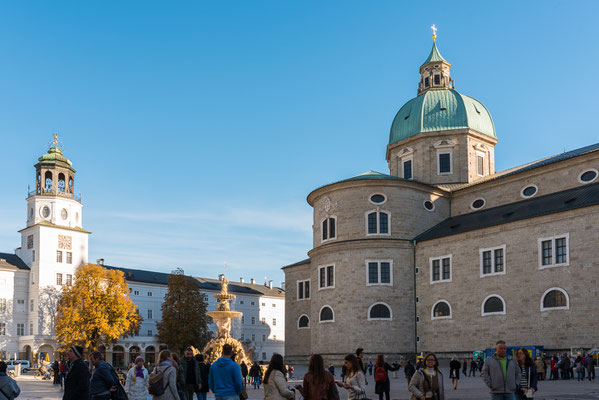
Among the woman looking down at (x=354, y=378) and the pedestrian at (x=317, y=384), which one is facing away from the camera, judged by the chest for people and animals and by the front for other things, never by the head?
the pedestrian

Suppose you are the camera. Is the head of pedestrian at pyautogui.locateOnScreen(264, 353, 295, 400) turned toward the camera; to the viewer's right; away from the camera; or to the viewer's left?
away from the camera

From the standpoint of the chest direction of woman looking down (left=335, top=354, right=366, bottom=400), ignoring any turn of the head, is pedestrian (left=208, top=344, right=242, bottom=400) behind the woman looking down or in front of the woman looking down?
in front

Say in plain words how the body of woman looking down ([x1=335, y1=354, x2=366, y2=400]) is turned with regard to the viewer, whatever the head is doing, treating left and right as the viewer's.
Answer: facing the viewer and to the left of the viewer

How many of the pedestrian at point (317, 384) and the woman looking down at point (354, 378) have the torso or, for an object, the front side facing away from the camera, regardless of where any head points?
1

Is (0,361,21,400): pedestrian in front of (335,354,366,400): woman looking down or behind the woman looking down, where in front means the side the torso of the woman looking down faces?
in front

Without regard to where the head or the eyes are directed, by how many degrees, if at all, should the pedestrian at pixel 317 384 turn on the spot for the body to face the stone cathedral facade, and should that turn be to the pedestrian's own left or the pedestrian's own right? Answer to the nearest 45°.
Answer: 0° — they already face it

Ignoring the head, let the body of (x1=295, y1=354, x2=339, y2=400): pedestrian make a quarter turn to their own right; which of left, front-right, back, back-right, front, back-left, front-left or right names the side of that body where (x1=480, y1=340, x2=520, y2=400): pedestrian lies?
front-left

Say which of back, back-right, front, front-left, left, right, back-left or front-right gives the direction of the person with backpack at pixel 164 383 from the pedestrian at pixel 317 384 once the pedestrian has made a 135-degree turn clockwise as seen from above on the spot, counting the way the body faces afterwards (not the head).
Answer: back

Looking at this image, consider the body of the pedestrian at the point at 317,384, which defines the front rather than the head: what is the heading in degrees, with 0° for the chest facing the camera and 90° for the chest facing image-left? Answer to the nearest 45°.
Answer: approximately 180°

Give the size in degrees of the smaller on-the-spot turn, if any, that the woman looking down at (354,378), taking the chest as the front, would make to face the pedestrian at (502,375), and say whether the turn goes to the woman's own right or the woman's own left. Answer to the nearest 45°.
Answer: approximately 135° to the woman's own left
